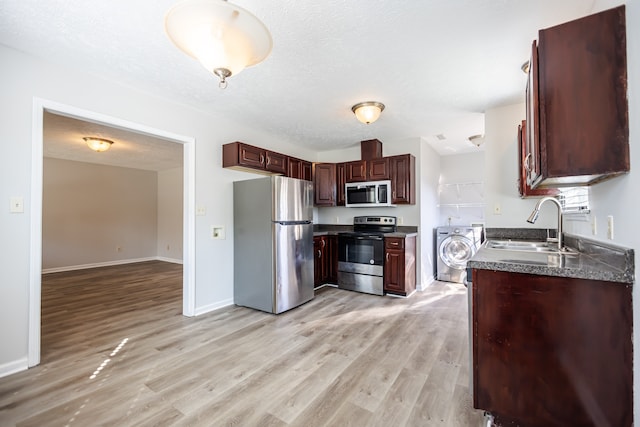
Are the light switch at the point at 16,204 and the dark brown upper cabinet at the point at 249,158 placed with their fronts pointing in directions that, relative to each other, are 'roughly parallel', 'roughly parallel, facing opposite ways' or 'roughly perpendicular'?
roughly parallel

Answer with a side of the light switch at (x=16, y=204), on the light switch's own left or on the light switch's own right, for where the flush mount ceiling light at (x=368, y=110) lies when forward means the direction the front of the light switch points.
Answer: on the light switch's own left

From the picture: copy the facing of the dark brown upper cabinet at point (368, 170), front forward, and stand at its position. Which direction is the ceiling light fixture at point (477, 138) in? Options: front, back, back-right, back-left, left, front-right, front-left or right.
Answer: back-left

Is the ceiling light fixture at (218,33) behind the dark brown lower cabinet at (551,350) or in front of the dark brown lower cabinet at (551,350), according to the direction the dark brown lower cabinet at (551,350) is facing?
in front

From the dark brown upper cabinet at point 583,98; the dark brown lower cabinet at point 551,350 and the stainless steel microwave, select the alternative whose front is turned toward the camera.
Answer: the stainless steel microwave

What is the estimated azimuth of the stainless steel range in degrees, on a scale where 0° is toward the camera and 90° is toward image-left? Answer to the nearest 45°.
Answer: approximately 45°

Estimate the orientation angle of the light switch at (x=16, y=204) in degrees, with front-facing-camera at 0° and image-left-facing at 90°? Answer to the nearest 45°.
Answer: approximately 0°

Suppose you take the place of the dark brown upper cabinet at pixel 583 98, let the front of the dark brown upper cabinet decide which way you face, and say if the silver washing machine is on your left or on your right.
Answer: on your right

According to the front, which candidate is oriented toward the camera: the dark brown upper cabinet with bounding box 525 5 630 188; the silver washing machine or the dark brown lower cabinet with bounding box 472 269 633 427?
the silver washing machine

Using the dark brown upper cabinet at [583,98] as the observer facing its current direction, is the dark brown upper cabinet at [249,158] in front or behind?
in front

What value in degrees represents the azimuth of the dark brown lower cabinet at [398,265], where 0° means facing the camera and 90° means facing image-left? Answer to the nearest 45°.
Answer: approximately 0°

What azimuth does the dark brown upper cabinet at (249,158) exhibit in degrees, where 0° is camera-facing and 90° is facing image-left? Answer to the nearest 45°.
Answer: approximately 315°

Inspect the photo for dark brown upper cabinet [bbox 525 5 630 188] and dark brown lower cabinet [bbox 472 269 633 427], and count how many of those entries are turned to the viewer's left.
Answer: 2

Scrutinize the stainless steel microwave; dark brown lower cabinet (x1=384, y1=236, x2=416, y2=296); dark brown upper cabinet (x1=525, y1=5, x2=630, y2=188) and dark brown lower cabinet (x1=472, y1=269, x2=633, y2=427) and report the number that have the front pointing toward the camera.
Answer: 2

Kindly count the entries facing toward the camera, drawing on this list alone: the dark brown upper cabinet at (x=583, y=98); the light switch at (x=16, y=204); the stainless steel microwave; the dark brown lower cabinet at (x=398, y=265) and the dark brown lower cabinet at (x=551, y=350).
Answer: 3

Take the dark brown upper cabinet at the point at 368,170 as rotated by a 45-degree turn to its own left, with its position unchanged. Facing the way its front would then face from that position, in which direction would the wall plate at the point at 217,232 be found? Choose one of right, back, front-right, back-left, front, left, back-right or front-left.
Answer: front-right
